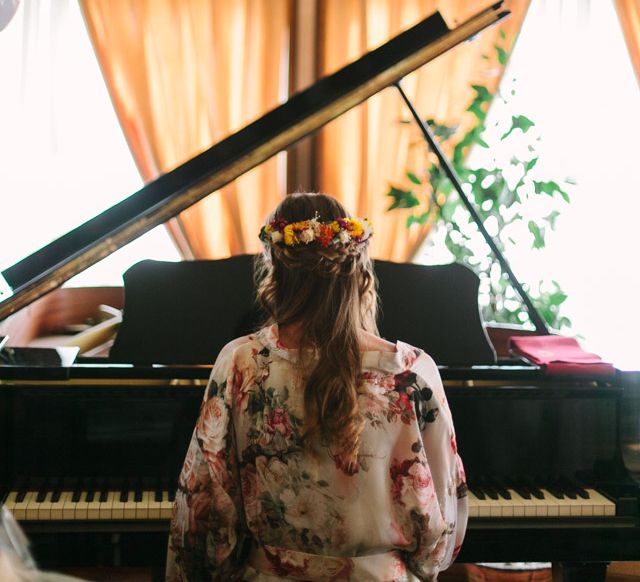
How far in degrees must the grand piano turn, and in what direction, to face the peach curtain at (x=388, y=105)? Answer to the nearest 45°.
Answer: approximately 180°

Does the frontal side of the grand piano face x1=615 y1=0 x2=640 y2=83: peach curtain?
no

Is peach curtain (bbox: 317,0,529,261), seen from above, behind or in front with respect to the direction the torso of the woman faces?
in front

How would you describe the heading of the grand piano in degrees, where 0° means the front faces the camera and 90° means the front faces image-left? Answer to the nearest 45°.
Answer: approximately 0°

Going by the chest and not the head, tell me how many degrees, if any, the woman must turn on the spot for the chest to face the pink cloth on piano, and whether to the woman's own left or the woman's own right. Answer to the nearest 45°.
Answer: approximately 45° to the woman's own right

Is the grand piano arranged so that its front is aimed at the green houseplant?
no

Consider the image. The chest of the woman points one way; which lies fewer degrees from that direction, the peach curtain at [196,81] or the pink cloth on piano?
the peach curtain

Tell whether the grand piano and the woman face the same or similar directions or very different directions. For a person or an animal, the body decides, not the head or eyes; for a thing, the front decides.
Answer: very different directions

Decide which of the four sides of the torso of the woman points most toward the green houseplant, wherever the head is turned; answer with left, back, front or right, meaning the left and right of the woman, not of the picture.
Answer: front

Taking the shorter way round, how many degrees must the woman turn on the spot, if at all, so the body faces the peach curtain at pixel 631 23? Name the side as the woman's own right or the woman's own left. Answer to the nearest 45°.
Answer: approximately 45° to the woman's own right

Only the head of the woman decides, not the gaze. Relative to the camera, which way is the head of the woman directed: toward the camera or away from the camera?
away from the camera

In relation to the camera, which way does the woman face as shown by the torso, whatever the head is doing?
away from the camera

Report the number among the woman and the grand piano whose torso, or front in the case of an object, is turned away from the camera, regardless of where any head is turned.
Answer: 1

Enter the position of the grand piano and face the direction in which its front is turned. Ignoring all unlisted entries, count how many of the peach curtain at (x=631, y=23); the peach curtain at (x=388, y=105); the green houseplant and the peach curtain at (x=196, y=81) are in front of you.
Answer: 0

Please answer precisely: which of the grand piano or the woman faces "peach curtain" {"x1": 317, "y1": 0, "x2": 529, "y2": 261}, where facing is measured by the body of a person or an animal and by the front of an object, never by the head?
the woman

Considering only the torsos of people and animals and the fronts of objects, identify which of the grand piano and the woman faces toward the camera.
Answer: the grand piano

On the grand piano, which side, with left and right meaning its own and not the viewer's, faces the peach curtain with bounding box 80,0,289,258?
back
